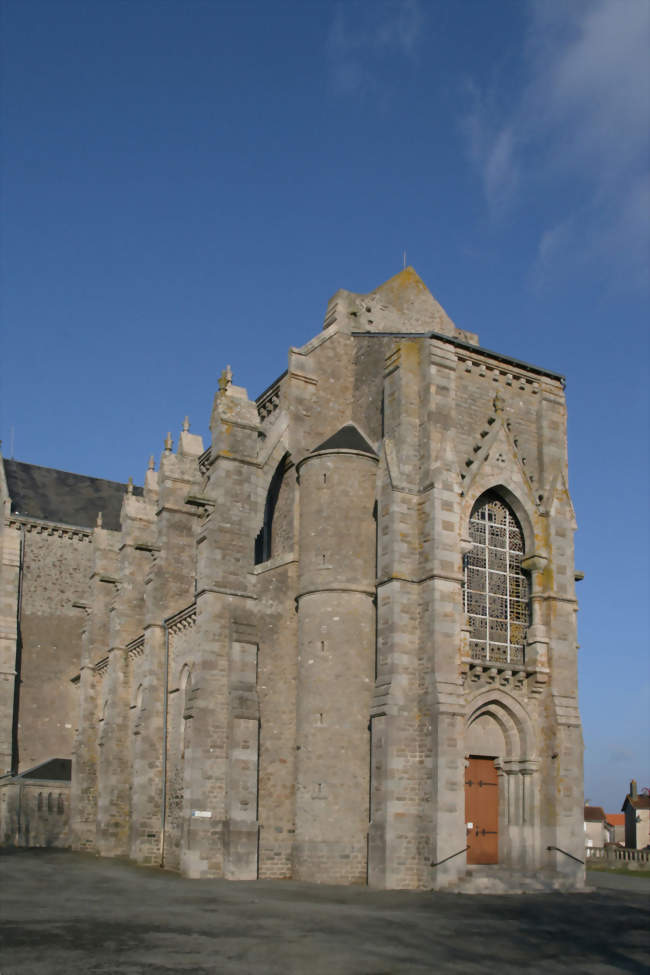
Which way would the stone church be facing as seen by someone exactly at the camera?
facing the viewer and to the right of the viewer
